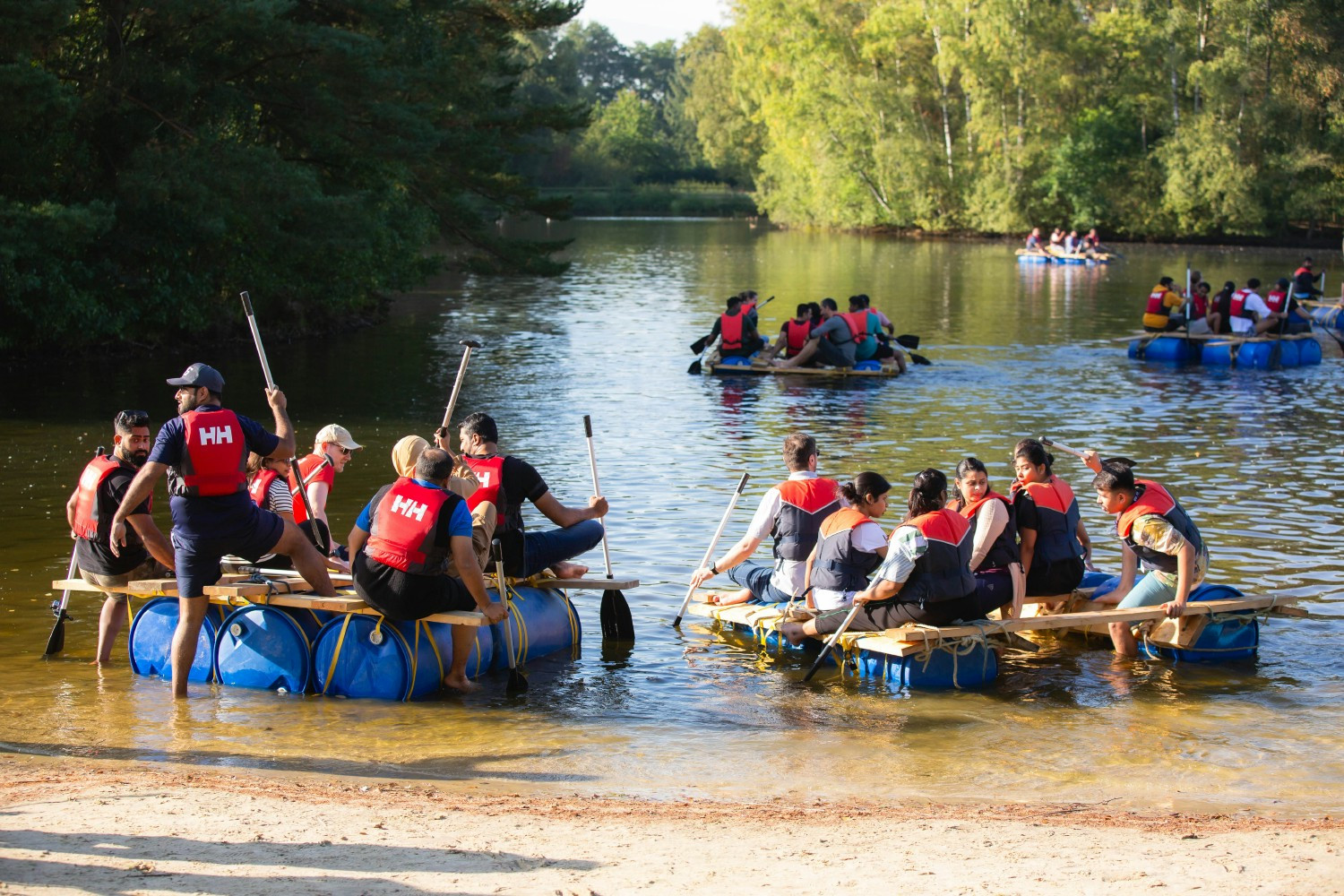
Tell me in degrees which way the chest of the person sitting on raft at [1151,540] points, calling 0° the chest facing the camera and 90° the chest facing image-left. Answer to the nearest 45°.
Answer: approximately 45°

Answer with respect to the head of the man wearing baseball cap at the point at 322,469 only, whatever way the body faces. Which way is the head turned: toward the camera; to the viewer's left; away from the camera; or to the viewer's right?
to the viewer's right

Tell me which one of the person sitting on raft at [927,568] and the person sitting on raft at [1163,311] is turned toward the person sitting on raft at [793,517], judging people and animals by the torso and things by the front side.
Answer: the person sitting on raft at [927,568]

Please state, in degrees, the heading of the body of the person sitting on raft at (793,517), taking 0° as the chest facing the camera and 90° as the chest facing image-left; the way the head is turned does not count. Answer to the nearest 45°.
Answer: approximately 135°

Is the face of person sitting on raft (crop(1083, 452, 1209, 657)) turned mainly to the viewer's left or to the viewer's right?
to the viewer's left

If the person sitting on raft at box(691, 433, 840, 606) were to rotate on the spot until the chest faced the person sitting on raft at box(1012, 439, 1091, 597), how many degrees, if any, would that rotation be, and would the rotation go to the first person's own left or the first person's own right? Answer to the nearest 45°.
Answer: approximately 135° to the first person's own right

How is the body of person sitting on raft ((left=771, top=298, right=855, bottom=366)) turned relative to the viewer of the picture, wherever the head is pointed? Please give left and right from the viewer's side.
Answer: facing to the left of the viewer

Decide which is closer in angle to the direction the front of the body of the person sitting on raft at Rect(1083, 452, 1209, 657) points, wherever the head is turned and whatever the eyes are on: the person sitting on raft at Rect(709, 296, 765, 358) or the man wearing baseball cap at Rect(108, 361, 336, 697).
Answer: the man wearing baseball cap

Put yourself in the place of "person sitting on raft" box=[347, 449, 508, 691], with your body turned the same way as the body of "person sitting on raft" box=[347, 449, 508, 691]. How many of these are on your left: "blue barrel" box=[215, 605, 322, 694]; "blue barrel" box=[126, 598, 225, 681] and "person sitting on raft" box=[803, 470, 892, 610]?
2

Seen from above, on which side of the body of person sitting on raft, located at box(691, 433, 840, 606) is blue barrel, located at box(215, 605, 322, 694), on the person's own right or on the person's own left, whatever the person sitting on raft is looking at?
on the person's own left
